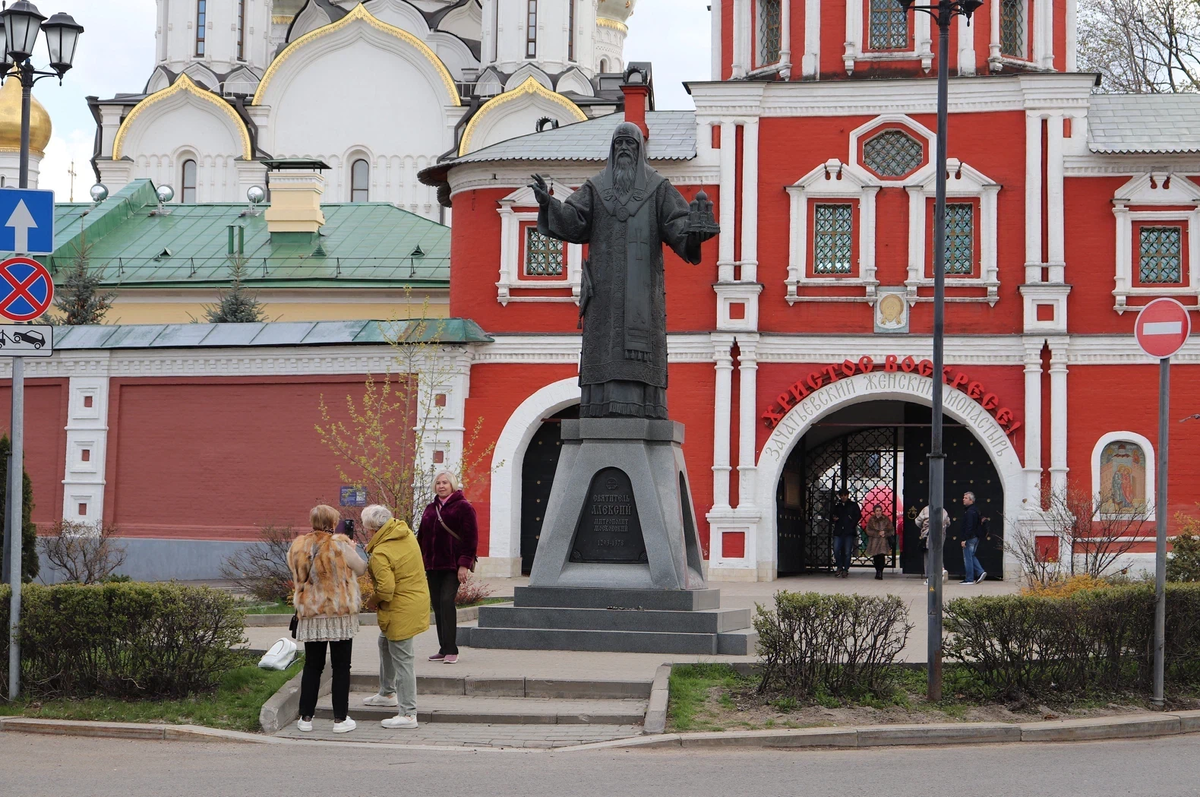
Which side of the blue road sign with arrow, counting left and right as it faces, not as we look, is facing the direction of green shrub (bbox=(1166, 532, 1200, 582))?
left

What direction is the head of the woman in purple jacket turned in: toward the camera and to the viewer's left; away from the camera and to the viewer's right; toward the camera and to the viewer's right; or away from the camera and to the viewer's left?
toward the camera and to the viewer's left

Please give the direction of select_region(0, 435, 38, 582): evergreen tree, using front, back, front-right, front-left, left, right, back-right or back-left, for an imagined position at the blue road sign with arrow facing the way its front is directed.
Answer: back

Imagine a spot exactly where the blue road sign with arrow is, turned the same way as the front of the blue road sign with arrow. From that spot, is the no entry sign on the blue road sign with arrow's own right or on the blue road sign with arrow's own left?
on the blue road sign with arrow's own left

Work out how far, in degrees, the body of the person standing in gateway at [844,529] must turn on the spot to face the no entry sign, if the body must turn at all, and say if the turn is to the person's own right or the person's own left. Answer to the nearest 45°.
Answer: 0° — they already face it

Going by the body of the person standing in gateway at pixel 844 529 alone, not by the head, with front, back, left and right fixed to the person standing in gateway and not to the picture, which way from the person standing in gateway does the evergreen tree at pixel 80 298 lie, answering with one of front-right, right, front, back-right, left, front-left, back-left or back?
right

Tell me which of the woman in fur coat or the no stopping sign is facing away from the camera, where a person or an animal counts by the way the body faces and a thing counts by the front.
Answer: the woman in fur coat

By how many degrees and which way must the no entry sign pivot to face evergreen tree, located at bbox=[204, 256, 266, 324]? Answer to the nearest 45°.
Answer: approximately 135° to its right

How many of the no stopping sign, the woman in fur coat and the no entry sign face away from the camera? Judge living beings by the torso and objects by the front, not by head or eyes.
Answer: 1

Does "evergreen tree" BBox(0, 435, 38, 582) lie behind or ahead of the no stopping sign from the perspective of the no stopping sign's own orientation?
behind

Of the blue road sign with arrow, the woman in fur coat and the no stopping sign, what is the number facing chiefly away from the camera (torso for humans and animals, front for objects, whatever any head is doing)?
1

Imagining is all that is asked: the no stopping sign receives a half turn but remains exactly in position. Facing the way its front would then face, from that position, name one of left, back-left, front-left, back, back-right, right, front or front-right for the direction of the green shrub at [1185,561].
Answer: right

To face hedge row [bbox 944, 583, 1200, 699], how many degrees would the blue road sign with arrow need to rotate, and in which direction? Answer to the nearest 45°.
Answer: approximately 90° to its left
